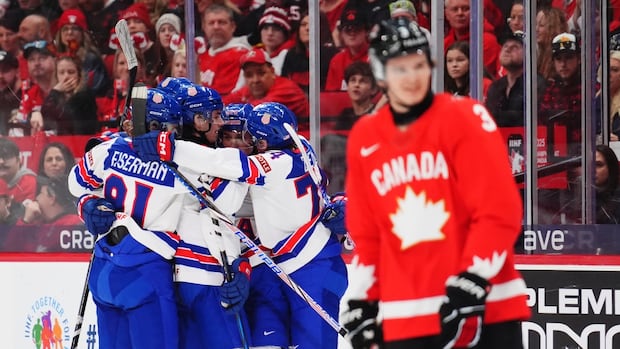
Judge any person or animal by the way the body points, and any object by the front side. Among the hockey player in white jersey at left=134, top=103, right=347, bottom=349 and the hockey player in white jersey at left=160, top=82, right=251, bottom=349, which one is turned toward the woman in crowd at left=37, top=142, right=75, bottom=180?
the hockey player in white jersey at left=134, top=103, right=347, bottom=349

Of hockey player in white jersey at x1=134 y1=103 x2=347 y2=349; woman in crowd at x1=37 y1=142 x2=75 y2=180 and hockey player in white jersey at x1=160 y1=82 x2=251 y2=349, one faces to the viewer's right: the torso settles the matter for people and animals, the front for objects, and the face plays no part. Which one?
hockey player in white jersey at x1=160 y1=82 x2=251 y2=349
